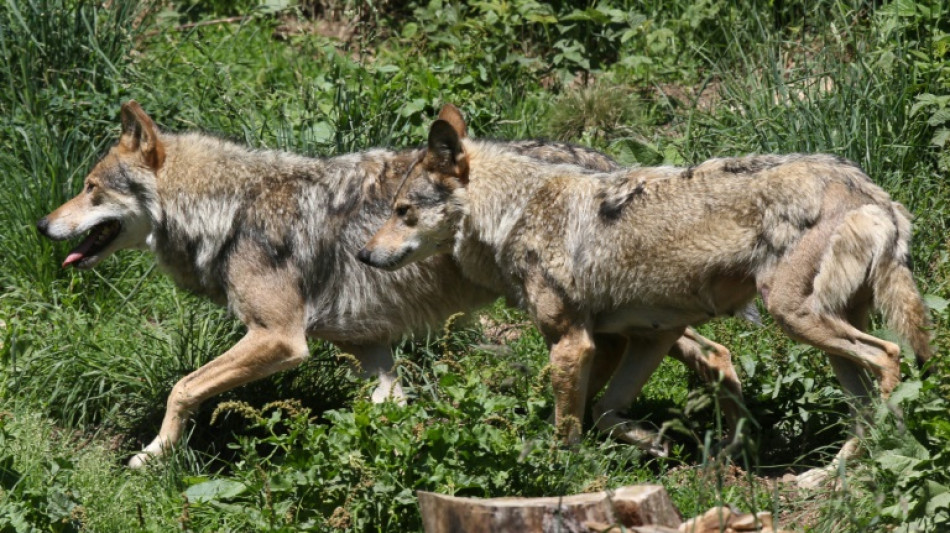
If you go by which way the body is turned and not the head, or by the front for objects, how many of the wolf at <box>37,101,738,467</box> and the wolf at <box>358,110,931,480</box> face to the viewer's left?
2

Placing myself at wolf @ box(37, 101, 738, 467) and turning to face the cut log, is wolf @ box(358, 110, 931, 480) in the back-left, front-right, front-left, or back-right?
front-left

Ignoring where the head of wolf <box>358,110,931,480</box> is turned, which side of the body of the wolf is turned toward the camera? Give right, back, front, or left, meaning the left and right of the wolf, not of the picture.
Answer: left

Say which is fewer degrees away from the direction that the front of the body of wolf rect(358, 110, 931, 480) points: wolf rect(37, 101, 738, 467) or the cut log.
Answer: the wolf

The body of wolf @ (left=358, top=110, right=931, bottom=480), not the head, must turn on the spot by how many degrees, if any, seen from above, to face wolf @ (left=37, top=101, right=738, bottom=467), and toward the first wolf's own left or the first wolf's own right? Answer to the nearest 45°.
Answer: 0° — it already faces it

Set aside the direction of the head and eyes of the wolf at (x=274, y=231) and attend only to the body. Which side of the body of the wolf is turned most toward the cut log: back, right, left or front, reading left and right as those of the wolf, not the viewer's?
left

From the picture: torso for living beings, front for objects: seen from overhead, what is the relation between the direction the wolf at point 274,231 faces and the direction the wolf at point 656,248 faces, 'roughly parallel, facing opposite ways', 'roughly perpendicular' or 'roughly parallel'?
roughly parallel

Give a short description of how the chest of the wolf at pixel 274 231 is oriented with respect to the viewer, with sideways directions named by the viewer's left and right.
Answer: facing to the left of the viewer

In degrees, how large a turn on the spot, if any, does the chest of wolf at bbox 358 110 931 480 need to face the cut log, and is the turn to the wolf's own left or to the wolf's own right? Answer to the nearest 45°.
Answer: approximately 90° to the wolf's own left

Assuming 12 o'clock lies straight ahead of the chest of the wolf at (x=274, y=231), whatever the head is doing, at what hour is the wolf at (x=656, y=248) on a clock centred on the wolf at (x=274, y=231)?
the wolf at (x=656, y=248) is roughly at 7 o'clock from the wolf at (x=274, y=231).
